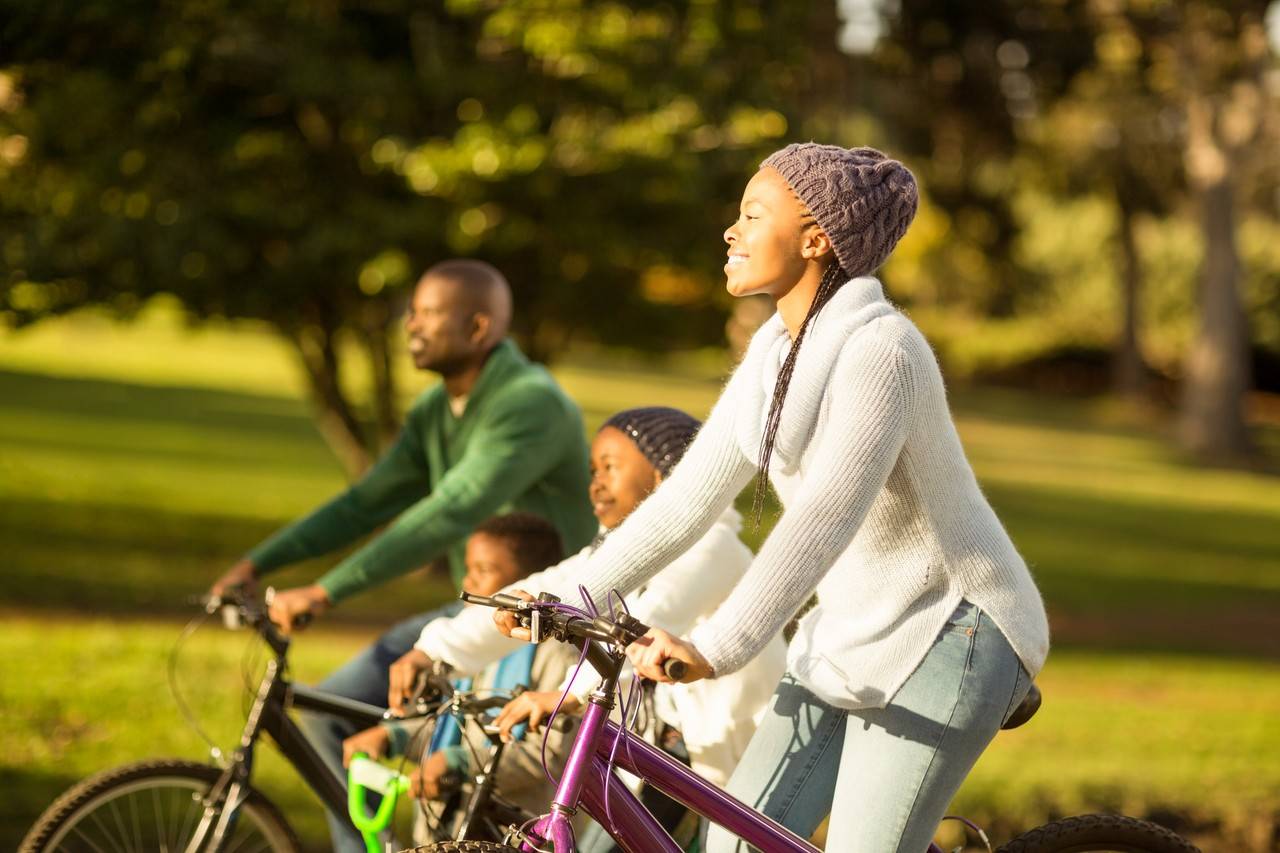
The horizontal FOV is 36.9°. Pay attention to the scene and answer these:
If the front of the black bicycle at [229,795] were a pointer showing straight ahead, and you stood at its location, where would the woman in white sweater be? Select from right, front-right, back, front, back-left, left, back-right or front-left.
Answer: back-left

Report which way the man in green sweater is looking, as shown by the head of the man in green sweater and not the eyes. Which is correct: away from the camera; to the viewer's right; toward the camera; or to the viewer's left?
to the viewer's left

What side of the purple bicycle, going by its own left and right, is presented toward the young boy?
right

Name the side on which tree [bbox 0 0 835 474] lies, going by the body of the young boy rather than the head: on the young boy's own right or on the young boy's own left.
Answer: on the young boy's own right

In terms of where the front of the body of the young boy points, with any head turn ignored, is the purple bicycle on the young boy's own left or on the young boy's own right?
on the young boy's own left

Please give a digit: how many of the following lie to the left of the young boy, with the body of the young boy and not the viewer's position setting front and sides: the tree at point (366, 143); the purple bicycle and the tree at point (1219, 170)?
1

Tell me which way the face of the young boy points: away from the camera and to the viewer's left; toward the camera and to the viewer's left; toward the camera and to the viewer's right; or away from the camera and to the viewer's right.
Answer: toward the camera and to the viewer's left

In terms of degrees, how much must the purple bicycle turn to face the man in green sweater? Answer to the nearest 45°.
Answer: approximately 45° to its right

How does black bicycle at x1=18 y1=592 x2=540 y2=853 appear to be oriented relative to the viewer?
to the viewer's left

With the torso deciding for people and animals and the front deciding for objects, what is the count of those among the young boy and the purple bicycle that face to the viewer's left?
2

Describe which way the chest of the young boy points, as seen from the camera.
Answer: to the viewer's left

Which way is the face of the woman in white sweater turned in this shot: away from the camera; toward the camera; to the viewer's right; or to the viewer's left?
to the viewer's left

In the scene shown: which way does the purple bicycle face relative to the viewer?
to the viewer's left
